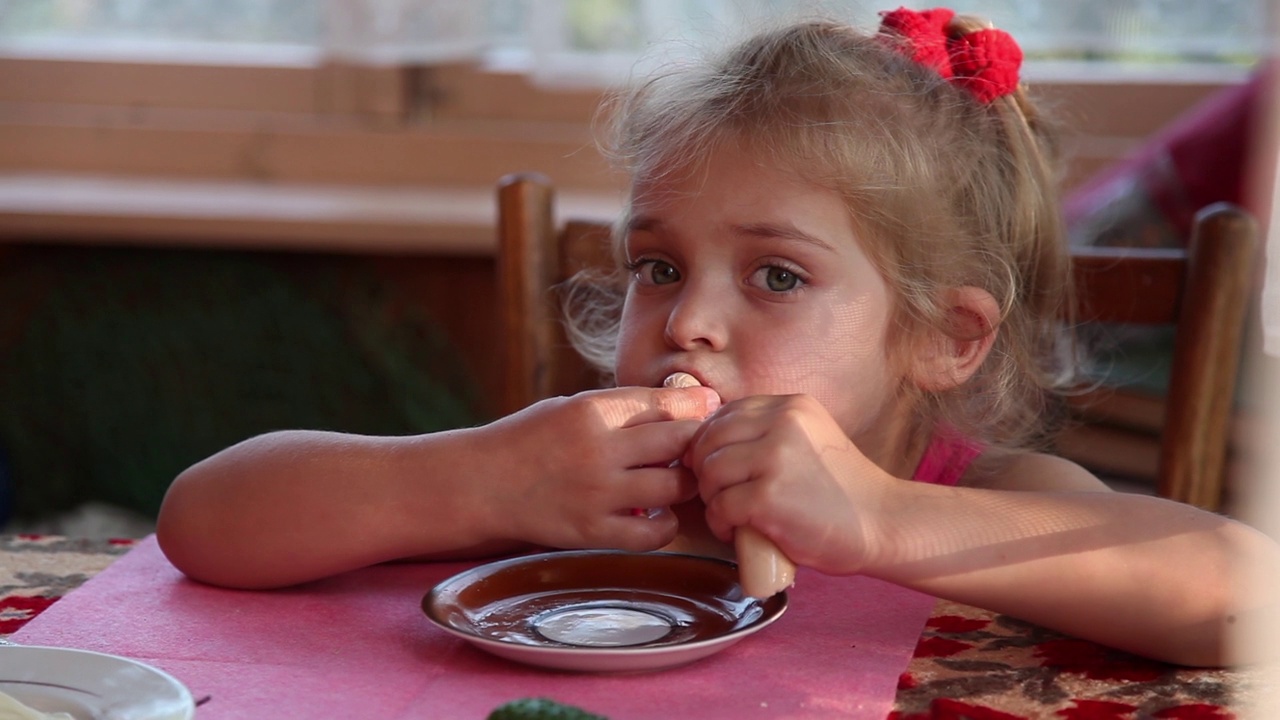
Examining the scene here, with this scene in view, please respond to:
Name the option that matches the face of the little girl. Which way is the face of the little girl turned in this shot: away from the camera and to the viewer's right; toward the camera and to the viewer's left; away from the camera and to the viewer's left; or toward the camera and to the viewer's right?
toward the camera and to the viewer's left

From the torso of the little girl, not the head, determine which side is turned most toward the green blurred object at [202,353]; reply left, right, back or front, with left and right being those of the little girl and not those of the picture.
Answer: right

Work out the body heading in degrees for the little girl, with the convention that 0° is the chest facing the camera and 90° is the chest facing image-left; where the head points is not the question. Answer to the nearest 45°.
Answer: approximately 45°
